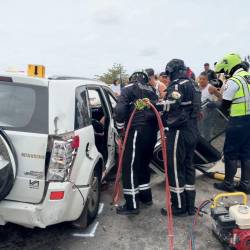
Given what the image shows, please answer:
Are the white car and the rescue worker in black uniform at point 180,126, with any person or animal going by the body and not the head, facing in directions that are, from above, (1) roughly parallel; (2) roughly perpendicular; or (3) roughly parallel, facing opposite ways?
roughly perpendicular

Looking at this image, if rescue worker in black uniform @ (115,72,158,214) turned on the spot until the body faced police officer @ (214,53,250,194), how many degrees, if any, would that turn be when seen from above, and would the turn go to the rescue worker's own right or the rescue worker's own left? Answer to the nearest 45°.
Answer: approximately 90° to the rescue worker's own right

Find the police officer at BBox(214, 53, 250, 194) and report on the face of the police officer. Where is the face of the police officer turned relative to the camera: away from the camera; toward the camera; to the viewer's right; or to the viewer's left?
to the viewer's left

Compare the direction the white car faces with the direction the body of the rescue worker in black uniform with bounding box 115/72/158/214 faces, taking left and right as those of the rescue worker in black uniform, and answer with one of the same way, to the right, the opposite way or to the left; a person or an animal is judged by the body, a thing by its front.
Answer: to the right

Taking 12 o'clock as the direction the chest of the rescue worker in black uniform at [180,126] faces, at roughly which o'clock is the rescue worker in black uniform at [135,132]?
the rescue worker in black uniform at [135,132] is roughly at 10 o'clock from the rescue worker in black uniform at [180,126].

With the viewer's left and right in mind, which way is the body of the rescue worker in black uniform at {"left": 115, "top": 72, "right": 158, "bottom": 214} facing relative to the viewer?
facing away from the viewer and to the left of the viewer

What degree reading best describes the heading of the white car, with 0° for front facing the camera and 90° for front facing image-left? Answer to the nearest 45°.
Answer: approximately 225°

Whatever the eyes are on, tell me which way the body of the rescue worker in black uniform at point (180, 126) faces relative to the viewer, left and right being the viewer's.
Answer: facing away from the viewer and to the left of the viewer

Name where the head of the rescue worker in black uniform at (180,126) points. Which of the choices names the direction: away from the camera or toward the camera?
away from the camera

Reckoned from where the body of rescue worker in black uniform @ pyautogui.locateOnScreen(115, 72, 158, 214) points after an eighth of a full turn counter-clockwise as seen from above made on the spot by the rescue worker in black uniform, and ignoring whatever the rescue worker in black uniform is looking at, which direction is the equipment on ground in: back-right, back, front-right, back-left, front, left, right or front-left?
back-left
